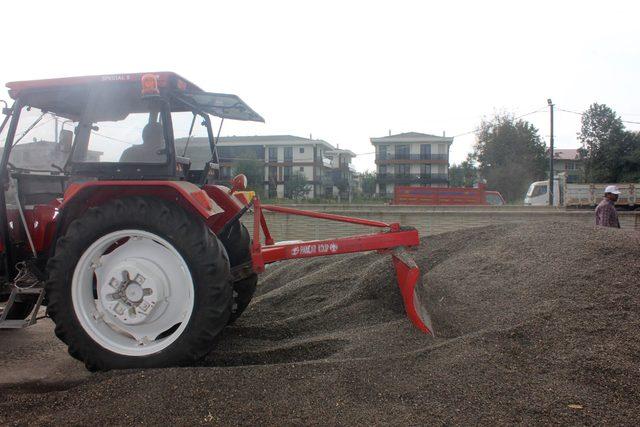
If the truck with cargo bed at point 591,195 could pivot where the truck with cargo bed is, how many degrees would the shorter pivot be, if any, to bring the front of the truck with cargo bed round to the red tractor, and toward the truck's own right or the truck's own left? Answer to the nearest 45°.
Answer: approximately 90° to the truck's own left

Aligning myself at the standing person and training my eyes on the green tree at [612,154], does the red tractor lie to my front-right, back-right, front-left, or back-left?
back-left

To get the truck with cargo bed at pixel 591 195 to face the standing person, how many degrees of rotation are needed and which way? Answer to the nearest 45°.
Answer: approximately 90° to its left

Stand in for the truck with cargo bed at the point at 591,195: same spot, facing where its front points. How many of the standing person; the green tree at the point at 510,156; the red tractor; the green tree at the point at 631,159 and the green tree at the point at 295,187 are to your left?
2

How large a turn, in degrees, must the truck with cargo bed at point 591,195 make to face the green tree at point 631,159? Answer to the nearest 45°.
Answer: approximately 90° to its right

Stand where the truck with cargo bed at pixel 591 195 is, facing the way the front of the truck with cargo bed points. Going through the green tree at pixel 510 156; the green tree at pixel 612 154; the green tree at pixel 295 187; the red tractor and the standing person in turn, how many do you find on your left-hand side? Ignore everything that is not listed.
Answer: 2

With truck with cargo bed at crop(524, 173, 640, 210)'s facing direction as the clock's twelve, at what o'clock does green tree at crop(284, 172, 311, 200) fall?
The green tree is roughly at 1 o'clock from the truck with cargo bed.

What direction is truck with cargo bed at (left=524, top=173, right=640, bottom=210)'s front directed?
to the viewer's left

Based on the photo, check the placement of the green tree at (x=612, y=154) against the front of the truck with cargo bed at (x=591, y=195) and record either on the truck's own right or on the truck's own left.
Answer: on the truck's own right
